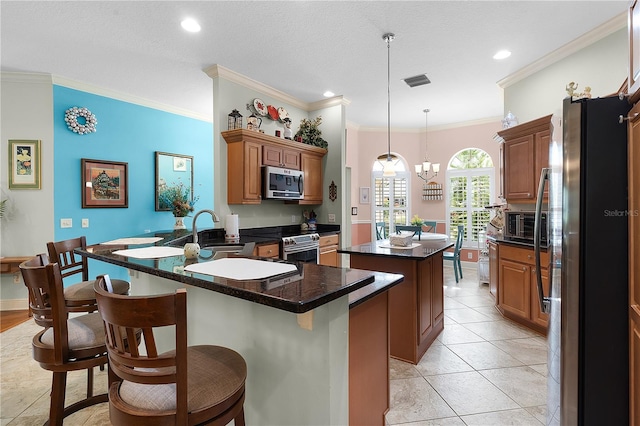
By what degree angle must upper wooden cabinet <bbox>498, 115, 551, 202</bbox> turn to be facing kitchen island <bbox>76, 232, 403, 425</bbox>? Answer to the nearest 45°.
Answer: approximately 45° to its left

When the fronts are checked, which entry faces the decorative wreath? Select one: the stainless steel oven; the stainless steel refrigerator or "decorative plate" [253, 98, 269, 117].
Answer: the stainless steel refrigerator

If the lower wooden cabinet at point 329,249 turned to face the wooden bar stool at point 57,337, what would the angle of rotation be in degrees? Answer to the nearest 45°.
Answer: approximately 45° to its right

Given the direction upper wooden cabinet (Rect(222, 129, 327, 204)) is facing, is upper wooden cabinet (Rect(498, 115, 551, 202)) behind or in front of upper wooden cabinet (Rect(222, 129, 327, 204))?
in front

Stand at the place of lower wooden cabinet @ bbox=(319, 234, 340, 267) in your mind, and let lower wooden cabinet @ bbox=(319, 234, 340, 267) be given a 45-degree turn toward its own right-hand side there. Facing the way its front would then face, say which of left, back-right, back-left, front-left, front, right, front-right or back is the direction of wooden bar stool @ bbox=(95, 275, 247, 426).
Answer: front

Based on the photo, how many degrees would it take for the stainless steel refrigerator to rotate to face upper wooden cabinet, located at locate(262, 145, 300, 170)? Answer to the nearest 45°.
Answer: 0° — it already faces it

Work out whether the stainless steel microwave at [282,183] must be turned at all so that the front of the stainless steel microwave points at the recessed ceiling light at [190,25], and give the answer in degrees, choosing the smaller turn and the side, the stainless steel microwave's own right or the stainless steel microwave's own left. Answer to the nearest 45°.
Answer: approximately 90° to the stainless steel microwave's own right

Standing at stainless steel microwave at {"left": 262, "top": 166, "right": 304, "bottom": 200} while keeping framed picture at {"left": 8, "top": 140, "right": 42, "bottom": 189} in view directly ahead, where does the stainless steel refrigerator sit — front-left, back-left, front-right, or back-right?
back-left
